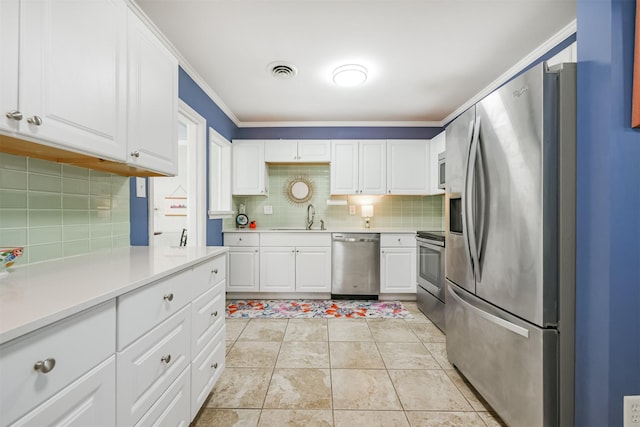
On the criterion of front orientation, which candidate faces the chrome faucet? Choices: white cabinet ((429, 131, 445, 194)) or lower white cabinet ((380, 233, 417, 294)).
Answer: the white cabinet

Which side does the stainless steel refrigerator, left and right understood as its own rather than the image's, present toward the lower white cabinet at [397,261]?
right

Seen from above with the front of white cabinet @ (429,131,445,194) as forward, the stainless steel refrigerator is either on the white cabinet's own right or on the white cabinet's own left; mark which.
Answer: on the white cabinet's own left

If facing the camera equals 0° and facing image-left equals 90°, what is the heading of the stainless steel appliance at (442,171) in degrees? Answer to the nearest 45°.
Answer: approximately 90°

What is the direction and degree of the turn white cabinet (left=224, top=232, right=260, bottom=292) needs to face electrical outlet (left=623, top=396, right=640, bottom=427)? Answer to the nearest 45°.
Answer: approximately 45° to its left

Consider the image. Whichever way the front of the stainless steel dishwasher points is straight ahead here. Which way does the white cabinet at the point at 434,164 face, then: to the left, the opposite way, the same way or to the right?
to the right

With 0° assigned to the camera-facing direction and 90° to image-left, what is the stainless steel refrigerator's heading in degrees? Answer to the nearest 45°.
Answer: approximately 45°

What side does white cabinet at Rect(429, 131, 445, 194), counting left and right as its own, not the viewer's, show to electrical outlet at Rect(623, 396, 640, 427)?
left

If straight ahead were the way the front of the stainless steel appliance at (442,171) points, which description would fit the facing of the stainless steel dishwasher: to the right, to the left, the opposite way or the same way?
to the left

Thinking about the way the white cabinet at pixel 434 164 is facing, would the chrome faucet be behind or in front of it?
in front
